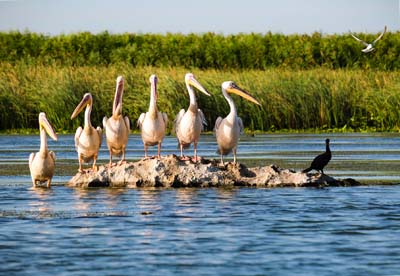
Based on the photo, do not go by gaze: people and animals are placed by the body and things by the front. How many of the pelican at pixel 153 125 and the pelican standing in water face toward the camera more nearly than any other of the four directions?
2

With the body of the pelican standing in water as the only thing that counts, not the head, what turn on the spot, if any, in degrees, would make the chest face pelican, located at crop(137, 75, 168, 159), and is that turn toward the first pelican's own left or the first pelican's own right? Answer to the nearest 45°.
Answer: approximately 90° to the first pelican's own left

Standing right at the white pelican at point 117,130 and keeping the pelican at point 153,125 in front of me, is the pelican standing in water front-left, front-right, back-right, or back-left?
back-right

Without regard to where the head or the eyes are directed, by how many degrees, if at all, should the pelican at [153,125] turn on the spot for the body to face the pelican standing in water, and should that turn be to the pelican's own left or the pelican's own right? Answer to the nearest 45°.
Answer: approximately 90° to the pelican's own right

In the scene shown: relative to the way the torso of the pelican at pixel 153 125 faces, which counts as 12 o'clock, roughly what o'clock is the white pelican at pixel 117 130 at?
The white pelican is roughly at 3 o'clock from the pelican.

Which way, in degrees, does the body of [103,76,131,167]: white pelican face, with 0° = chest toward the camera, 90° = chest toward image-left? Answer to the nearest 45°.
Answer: approximately 0°
